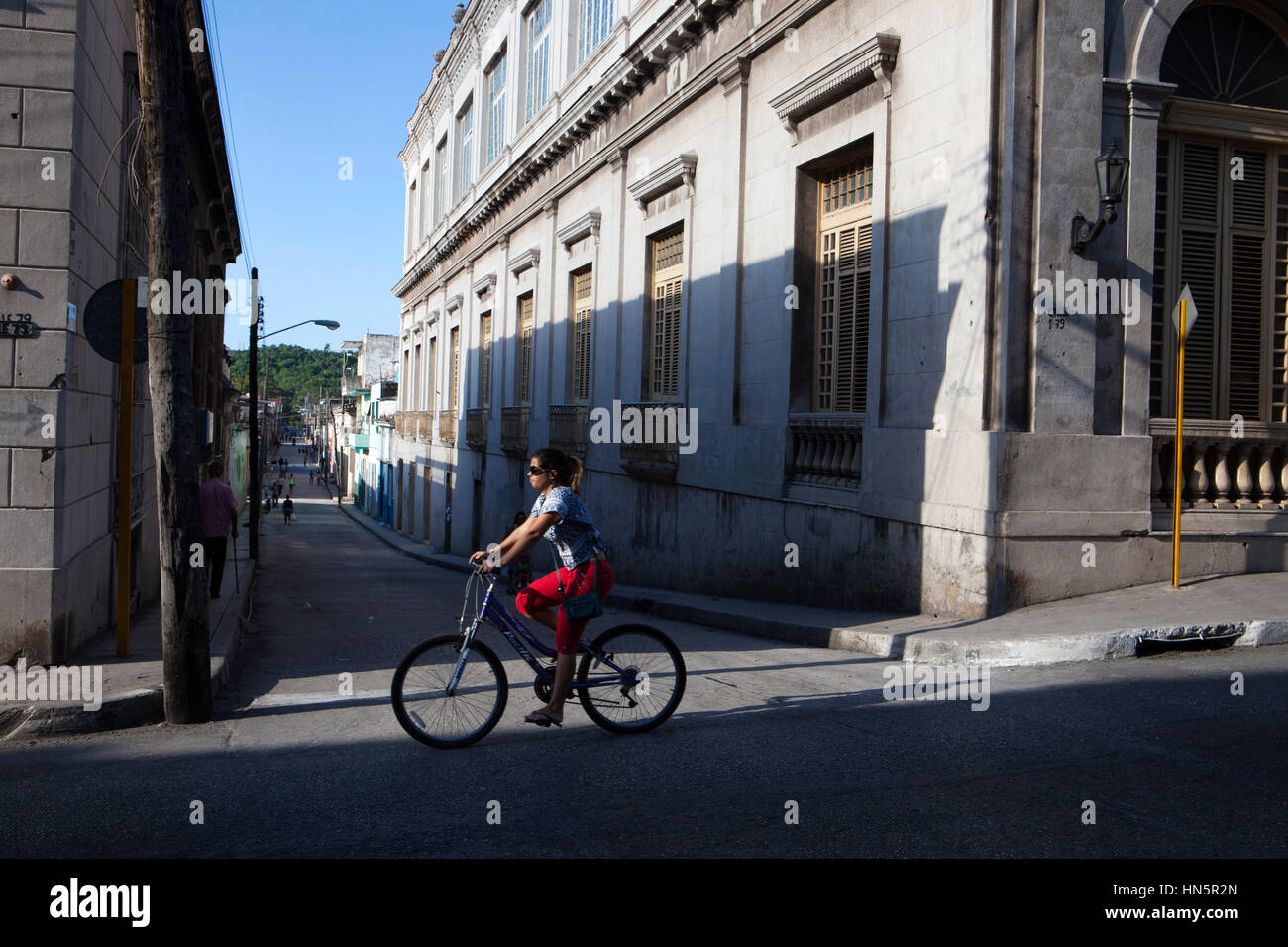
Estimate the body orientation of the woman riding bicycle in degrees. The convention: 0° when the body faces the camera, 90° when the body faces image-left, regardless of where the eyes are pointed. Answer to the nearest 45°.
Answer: approximately 90°

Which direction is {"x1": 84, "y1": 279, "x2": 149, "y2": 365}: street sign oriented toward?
away from the camera

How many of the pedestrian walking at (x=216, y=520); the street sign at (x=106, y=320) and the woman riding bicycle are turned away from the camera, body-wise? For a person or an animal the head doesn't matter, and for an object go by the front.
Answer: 2

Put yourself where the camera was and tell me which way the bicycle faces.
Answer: facing to the left of the viewer

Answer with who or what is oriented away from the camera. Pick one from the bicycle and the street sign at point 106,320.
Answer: the street sign

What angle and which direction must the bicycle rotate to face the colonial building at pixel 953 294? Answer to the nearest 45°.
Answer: approximately 135° to its right

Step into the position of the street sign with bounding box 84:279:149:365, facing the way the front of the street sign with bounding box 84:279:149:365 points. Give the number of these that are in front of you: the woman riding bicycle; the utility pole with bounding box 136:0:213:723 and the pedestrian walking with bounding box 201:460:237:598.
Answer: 1

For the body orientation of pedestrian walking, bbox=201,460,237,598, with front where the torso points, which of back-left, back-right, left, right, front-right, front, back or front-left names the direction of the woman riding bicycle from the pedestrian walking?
back

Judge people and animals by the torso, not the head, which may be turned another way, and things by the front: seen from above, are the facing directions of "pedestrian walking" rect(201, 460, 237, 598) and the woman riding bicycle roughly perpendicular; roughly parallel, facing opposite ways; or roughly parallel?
roughly perpendicular

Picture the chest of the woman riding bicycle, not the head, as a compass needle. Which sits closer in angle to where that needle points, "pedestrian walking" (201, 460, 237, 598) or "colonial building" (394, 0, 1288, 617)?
the pedestrian walking

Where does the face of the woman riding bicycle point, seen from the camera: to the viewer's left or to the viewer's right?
to the viewer's left

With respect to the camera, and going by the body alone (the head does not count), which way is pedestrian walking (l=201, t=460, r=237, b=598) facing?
away from the camera

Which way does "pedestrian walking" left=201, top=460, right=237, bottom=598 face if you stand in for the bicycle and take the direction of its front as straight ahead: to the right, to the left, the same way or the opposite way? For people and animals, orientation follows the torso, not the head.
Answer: to the right
